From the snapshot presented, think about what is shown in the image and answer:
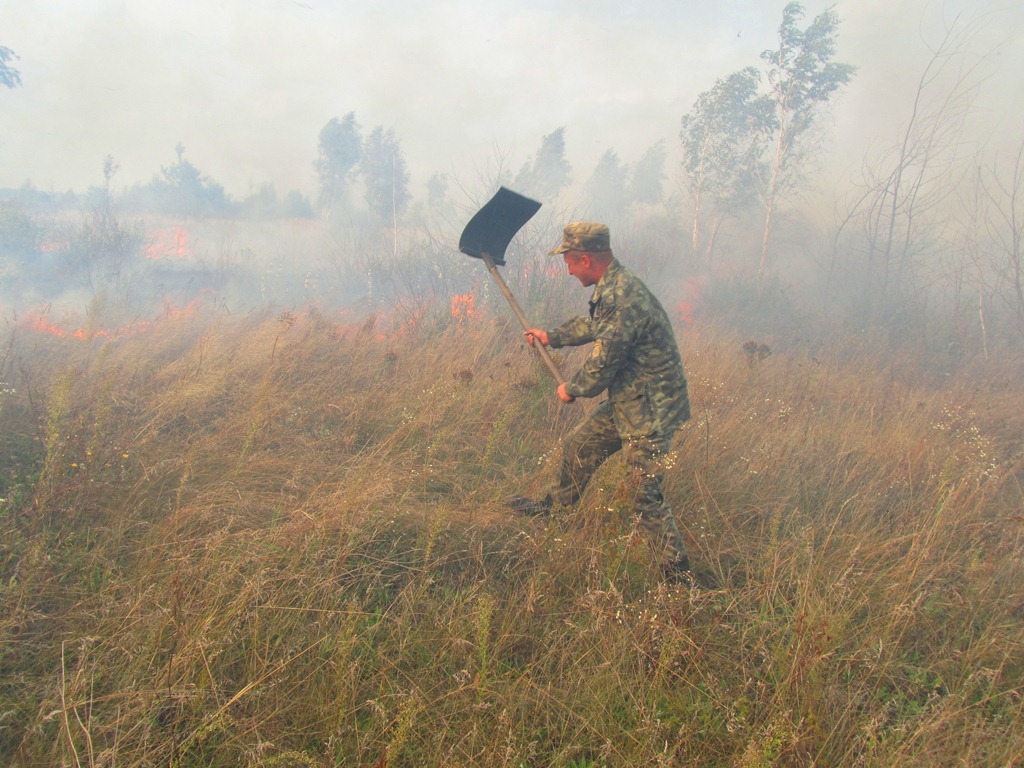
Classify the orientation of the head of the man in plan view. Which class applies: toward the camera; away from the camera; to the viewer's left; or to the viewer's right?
to the viewer's left

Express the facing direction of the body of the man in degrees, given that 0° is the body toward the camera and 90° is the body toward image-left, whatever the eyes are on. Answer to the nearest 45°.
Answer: approximately 90°
